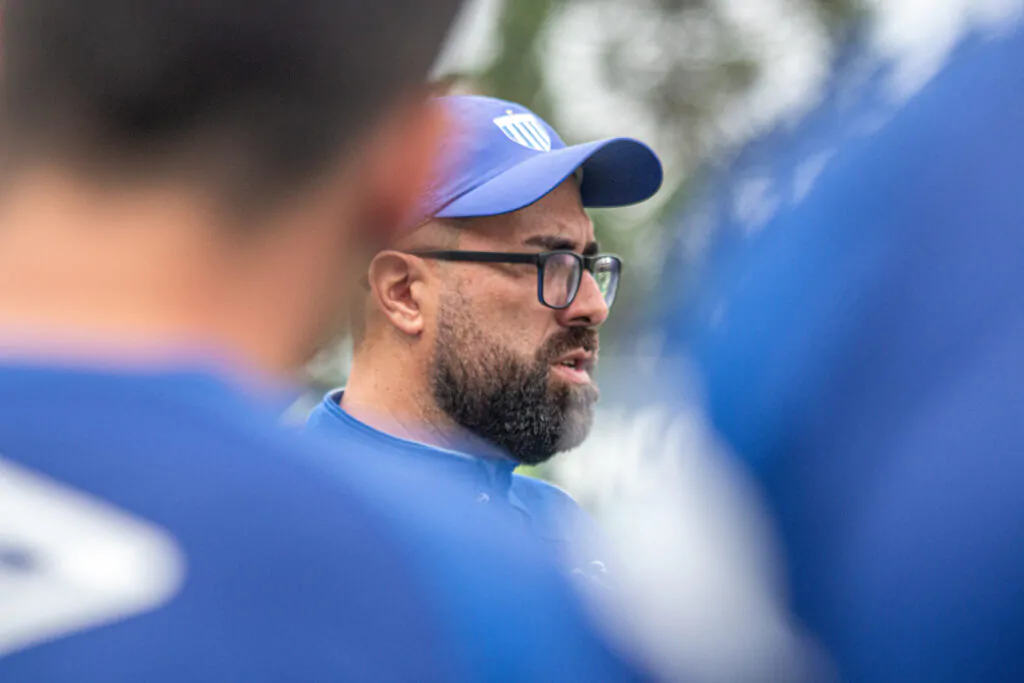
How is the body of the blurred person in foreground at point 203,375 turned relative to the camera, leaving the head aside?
away from the camera

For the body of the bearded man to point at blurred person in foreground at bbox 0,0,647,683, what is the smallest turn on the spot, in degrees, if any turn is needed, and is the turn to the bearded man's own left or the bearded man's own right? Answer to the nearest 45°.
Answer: approximately 45° to the bearded man's own right

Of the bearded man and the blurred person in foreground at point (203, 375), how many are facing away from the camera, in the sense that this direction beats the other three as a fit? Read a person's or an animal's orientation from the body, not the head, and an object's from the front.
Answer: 1

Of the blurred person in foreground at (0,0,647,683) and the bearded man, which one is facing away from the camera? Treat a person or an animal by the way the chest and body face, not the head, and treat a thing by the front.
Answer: the blurred person in foreground

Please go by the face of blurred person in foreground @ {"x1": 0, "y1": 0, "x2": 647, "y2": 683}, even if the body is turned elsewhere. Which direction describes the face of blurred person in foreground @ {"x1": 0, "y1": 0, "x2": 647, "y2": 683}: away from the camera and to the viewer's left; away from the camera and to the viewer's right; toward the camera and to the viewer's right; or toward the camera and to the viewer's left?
away from the camera and to the viewer's right

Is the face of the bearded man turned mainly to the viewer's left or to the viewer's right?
to the viewer's right

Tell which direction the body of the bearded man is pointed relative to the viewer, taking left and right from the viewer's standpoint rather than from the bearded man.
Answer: facing the viewer and to the right of the viewer
